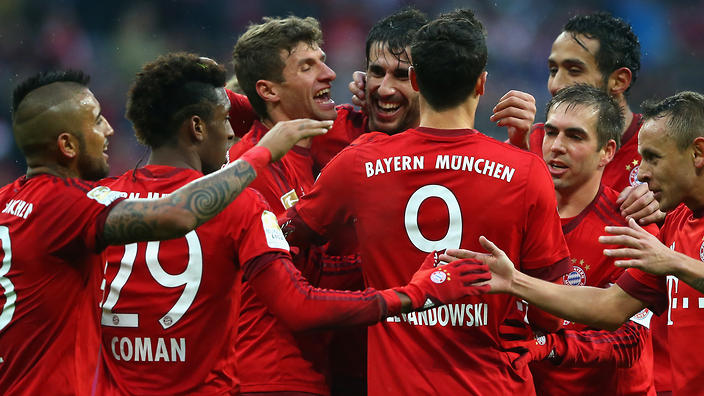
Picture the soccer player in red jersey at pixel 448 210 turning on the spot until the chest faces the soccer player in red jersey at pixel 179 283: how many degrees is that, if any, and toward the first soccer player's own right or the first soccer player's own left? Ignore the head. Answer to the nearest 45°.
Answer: approximately 90° to the first soccer player's own left

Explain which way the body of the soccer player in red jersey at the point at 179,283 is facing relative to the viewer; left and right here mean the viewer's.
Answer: facing away from the viewer and to the right of the viewer

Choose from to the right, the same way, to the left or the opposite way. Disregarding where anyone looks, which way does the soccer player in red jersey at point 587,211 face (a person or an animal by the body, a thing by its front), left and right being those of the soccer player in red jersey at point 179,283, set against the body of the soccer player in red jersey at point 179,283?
the opposite way

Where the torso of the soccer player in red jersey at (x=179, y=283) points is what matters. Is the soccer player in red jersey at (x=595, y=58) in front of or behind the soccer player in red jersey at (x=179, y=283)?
in front

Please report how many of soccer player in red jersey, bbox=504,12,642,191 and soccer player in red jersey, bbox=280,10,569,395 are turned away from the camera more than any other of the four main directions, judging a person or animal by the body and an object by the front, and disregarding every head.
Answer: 1

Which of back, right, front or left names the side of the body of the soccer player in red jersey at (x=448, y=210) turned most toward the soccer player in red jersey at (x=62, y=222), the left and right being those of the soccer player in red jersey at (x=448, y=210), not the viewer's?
left

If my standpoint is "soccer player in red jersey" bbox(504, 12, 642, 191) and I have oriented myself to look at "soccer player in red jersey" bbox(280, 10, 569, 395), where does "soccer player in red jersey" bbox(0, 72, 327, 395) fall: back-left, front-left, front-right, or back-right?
front-right

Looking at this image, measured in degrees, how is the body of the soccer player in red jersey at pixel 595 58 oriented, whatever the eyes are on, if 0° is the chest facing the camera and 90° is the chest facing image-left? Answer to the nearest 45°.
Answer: approximately 45°

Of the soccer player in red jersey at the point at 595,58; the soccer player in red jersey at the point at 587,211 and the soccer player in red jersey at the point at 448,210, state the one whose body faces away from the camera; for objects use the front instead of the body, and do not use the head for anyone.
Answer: the soccer player in red jersey at the point at 448,210

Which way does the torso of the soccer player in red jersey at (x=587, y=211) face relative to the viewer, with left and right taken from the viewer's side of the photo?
facing the viewer and to the left of the viewer

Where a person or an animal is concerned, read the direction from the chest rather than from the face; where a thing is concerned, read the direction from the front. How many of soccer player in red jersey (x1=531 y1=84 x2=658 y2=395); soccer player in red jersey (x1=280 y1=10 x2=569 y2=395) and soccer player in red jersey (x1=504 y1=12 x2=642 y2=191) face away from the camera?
1

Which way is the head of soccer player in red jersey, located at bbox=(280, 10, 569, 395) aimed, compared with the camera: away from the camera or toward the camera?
away from the camera

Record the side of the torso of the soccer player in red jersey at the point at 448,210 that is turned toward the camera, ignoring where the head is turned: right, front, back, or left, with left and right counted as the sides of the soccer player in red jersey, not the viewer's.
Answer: back

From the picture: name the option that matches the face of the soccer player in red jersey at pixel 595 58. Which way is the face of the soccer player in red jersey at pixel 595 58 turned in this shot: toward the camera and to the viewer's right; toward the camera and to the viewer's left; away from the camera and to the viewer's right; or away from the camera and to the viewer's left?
toward the camera and to the viewer's left

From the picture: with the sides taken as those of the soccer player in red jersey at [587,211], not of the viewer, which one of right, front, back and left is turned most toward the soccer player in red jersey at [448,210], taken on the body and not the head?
front

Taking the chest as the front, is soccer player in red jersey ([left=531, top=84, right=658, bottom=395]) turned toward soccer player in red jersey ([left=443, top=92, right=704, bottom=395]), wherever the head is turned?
no

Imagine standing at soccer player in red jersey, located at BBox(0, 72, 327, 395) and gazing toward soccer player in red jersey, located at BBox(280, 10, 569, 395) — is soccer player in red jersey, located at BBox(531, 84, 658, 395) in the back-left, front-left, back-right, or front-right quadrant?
front-left

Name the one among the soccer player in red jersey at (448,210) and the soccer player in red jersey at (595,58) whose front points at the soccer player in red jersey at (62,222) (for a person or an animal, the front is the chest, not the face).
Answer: the soccer player in red jersey at (595,58)

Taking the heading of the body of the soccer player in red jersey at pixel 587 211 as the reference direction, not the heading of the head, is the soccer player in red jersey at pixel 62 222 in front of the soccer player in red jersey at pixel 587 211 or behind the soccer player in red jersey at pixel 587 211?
in front
